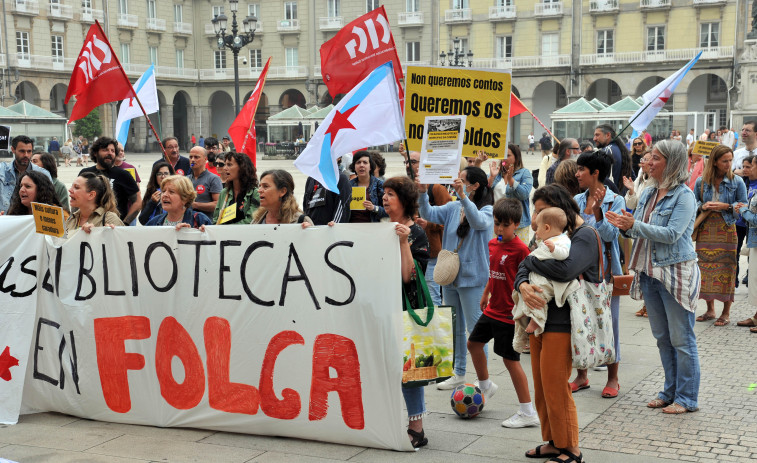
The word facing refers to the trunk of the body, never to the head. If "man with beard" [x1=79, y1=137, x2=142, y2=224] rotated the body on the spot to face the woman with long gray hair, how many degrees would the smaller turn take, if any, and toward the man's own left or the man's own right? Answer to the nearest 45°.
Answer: approximately 45° to the man's own left

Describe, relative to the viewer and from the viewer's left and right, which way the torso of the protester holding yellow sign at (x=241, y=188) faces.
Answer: facing the viewer and to the left of the viewer

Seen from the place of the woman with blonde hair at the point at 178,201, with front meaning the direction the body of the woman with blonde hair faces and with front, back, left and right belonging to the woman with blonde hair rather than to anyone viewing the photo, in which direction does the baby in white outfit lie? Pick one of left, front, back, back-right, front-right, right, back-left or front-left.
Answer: left

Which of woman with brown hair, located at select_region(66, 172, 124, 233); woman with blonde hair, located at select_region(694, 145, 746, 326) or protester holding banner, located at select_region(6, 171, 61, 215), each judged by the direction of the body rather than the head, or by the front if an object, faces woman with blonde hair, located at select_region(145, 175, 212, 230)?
woman with blonde hair, located at select_region(694, 145, 746, 326)

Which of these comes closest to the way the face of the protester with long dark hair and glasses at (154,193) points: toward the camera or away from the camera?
toward the camera

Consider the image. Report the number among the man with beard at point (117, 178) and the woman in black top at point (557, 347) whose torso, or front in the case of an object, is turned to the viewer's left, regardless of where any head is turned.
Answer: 1

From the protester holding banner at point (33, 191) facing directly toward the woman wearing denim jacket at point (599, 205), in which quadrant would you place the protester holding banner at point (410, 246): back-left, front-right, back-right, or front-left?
front-right

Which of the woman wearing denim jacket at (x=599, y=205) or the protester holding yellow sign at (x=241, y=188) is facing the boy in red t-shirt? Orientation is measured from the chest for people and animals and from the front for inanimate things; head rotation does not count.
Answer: the woman wearing denim jacket

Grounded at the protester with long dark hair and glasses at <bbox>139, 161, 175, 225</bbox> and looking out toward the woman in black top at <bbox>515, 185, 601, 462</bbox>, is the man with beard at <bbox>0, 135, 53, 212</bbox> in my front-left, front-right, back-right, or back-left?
back-right

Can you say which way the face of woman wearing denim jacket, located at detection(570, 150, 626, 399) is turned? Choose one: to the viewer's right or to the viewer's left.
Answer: to the viewer's left

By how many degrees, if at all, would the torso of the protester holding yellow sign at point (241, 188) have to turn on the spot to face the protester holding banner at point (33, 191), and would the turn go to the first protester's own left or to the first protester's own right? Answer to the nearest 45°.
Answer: approximately 45° to the first protester's own right

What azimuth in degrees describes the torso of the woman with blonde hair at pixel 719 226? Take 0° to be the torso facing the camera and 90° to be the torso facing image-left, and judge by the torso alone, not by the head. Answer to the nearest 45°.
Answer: approximately 45°

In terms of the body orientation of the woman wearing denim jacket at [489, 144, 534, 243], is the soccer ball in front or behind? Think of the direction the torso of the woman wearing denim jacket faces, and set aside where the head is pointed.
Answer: in front

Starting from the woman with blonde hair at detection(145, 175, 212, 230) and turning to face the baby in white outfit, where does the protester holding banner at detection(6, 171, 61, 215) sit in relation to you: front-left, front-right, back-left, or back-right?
back-right

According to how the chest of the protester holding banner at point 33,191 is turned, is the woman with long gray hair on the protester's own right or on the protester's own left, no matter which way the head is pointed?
on the protester's own left
